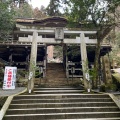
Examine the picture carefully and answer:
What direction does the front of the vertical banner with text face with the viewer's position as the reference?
facing the viewer

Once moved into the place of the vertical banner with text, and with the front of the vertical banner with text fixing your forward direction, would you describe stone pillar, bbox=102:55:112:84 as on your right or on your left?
on your left
